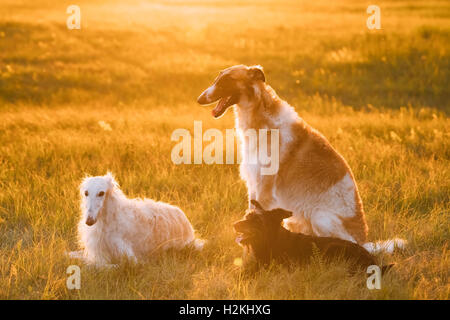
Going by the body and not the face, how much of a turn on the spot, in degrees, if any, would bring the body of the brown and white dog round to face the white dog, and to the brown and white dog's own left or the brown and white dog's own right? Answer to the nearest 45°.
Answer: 0° — it already faces it

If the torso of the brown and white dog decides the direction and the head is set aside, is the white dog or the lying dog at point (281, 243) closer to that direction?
the white dog

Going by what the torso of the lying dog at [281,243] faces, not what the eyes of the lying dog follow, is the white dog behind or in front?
in front

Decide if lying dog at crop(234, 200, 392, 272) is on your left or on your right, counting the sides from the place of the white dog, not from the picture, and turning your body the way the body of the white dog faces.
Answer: on your left

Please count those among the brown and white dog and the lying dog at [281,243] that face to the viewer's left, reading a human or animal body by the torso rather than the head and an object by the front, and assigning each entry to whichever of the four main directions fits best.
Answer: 2

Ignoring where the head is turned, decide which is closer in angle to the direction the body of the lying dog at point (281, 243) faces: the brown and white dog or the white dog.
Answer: the white dog

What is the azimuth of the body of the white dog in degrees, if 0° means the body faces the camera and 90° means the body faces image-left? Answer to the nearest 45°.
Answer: approximately 45°

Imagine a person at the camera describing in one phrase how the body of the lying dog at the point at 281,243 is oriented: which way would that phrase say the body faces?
to the viewer's left

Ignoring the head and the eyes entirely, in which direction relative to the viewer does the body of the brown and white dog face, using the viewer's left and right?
facing to the left of the viewer
